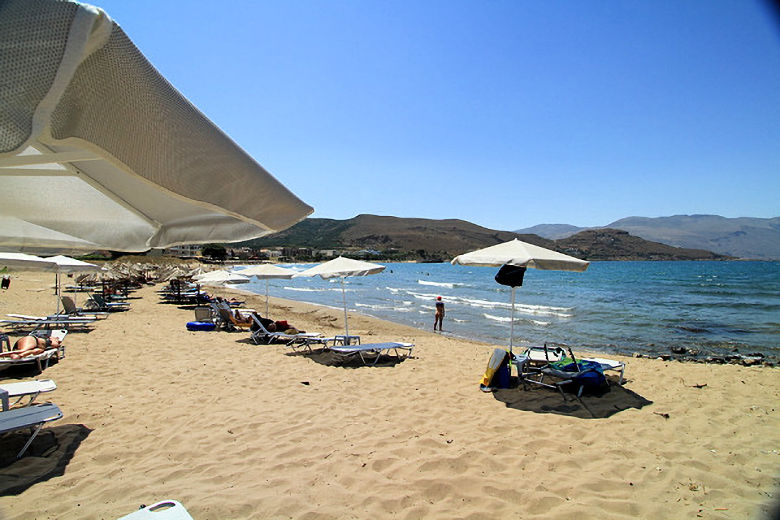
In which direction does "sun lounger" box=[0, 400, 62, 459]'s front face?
to the viewer's right

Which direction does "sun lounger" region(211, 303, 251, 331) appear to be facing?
to the viewer's right

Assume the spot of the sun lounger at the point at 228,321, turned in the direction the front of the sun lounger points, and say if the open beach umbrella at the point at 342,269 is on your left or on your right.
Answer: on your right

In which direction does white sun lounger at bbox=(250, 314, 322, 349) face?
to the viewer's right

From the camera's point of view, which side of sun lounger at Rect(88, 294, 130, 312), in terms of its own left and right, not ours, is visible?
right

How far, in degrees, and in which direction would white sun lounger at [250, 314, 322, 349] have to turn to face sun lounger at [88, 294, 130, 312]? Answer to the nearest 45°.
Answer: approximately 135° to its left

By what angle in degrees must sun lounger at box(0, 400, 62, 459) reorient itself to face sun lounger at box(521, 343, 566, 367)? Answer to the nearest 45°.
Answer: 0° — it already faces it

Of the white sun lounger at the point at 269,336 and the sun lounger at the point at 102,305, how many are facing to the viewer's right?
2

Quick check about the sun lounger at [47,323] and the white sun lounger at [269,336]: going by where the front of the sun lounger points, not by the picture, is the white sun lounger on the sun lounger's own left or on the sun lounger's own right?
on the sun lounger's own right

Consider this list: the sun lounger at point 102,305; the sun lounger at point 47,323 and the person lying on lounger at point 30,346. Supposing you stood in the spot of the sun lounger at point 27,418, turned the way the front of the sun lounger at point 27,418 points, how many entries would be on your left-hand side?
3

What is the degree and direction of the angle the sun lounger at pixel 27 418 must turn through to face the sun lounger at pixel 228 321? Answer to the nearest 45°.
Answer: approximately 45° to its left
